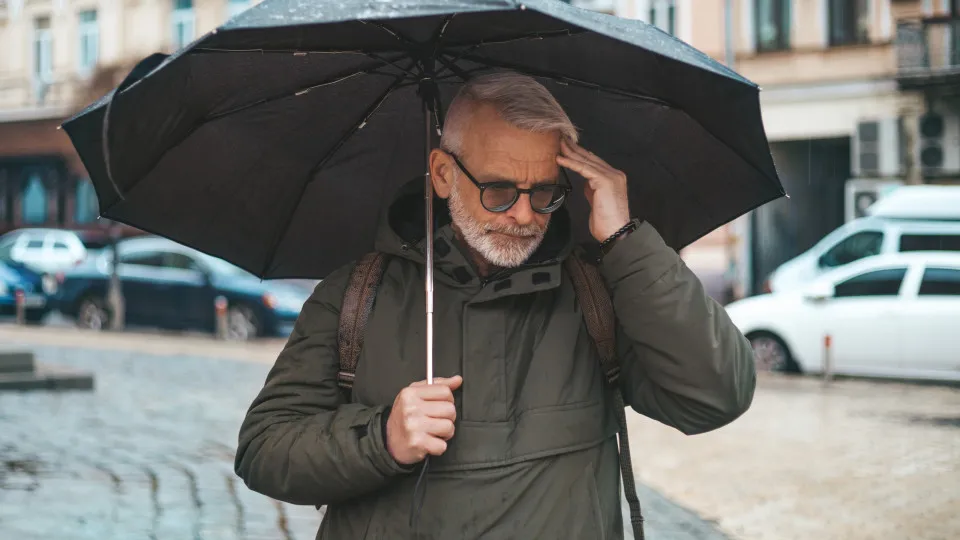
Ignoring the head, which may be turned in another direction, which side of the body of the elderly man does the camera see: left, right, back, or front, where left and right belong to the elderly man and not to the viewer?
front

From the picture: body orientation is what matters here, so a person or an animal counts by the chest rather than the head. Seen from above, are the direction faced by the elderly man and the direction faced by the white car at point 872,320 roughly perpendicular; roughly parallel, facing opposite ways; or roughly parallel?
roughly perpendicular

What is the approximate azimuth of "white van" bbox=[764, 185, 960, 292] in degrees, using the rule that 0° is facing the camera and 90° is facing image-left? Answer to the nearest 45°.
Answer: approximately 90°

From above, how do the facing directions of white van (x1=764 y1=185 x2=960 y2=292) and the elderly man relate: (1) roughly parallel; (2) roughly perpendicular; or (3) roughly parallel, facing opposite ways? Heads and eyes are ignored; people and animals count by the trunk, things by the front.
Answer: roughly perpendicular

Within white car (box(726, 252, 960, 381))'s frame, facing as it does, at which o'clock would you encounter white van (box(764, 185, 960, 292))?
white van (box(764, 185, 960, 292)) is roughly at 3 o'clock from white car (box(726, 252, 960, 381)).

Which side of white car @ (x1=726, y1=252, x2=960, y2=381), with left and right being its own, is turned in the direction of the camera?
left

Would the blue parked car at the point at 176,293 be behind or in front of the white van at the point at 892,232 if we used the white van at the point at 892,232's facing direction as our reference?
in front

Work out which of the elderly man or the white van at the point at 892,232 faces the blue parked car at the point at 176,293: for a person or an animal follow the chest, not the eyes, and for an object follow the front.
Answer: the white van

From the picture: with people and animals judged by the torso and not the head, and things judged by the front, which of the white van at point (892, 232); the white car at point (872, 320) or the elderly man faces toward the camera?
the elderly man

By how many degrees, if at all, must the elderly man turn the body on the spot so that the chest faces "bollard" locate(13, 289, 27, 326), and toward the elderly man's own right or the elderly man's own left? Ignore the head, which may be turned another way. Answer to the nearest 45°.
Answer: approximately 180°
